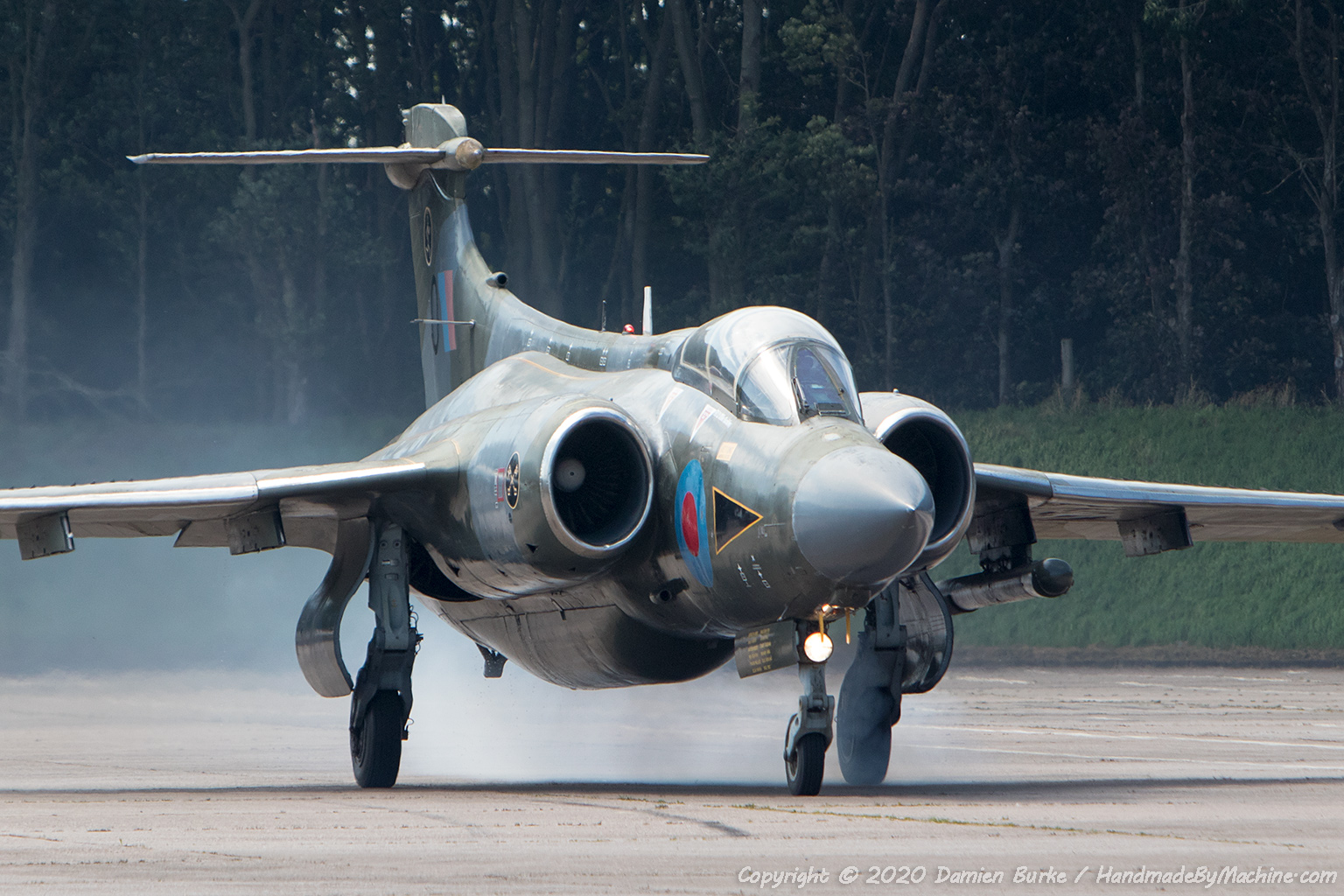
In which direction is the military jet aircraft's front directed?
toward the camera
